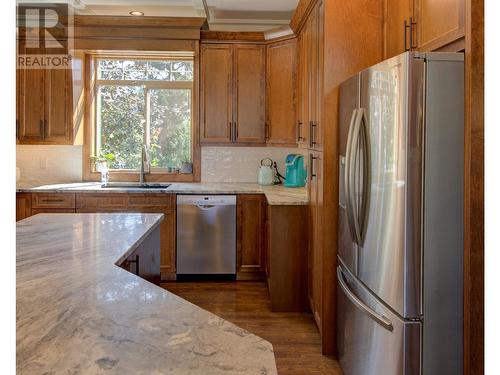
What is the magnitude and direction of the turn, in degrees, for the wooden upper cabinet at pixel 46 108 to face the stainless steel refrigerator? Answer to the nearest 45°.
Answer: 0° — it already faces it

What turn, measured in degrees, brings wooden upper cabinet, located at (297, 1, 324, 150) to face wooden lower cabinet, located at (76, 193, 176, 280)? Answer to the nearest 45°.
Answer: approximately 45° to its right

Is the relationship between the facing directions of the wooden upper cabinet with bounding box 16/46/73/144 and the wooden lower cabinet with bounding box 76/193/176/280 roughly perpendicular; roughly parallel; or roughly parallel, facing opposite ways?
roughly parallel

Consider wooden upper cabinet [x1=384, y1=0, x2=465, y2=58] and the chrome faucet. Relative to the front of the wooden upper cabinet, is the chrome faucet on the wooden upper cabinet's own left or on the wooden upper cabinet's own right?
on the wooden upper cabinet's own right

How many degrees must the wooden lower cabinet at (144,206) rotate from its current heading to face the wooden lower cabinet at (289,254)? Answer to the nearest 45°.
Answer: approximately 45° to its left

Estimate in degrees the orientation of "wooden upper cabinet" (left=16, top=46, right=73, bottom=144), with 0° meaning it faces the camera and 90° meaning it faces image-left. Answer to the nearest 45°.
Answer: approximately 0°

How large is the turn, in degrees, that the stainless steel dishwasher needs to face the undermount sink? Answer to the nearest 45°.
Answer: approximately 135° to its right

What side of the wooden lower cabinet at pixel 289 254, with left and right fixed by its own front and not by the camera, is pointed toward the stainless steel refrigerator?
left

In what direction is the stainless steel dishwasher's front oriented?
toward the camera
